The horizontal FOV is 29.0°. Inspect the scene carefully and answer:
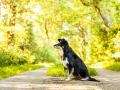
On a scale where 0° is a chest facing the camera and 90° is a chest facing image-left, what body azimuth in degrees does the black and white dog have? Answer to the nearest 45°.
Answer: approximately 90°
